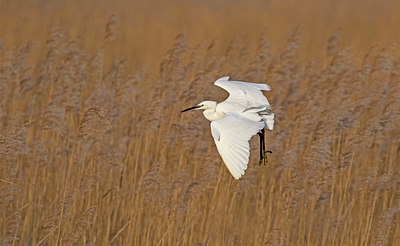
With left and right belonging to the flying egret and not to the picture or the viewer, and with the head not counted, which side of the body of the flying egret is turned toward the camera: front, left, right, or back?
left
